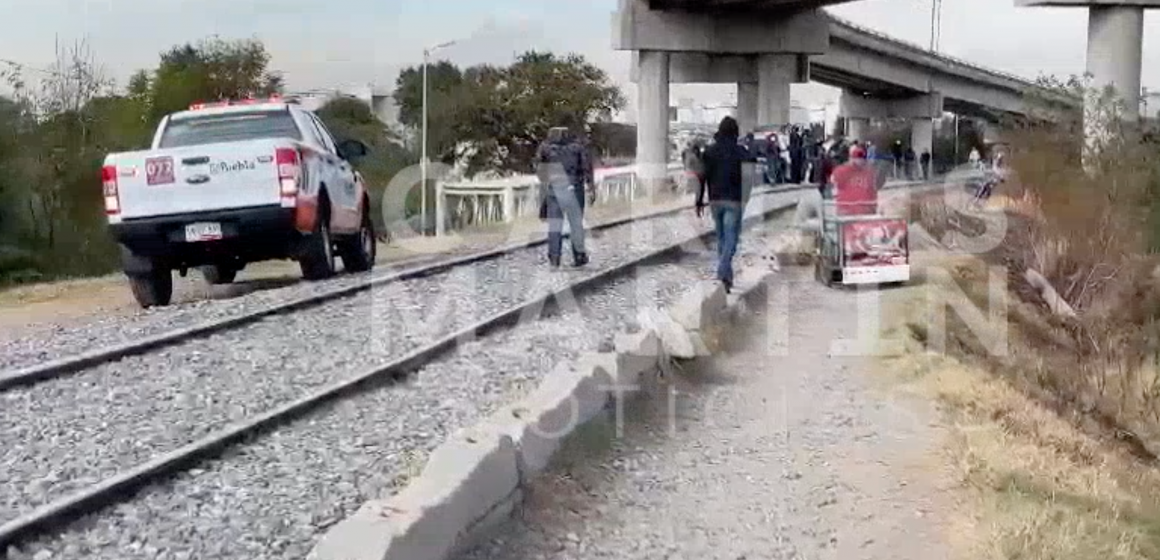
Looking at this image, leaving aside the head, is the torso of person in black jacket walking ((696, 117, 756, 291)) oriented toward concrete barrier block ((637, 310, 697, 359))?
no

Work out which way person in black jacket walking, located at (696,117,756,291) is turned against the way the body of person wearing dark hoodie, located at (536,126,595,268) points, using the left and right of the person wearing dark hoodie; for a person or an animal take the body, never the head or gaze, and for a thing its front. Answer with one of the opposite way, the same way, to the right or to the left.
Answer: the same way

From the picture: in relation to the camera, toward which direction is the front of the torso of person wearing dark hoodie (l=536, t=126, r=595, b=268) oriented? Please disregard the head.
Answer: away from the camera

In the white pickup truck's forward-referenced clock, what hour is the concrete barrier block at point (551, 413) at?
The concrete barrier block is roughly at 4 o'clock from the white pickup truck.

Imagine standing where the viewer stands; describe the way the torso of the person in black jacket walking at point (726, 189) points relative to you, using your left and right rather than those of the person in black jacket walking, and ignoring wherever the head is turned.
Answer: facing away from the viewer

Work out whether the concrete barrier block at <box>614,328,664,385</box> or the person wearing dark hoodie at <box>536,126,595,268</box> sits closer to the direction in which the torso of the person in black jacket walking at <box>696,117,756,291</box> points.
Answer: the person wearing dark hoodie

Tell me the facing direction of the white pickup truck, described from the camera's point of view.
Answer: facing away from the viewer and to the right of the viewer

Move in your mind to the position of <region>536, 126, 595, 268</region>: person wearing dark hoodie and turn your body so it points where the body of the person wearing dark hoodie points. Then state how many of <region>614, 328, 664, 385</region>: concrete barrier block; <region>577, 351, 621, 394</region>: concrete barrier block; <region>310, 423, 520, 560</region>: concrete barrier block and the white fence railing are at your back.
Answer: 3

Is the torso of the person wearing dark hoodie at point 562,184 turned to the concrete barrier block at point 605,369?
no

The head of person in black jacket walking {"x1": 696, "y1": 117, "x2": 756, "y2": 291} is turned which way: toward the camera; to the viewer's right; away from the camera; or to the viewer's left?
away from the camera
